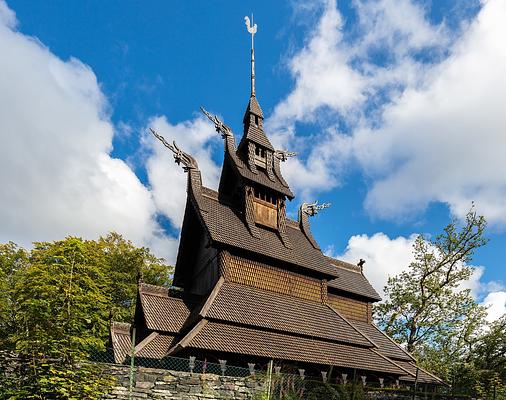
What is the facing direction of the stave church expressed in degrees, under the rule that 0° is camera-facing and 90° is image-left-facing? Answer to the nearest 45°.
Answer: approximately 45°

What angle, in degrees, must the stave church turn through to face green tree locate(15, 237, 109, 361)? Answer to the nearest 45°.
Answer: approximately 45° to its left

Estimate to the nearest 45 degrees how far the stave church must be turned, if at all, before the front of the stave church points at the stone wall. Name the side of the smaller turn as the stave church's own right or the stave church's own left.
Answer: approximately 45° to the stave church's own left

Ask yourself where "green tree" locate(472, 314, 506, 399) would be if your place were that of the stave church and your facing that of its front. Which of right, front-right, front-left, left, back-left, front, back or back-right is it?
back
